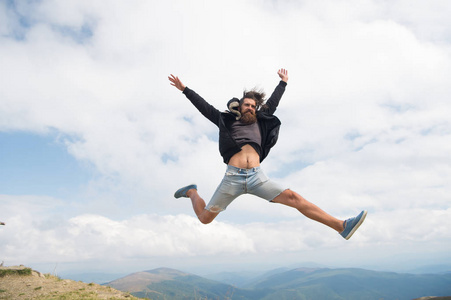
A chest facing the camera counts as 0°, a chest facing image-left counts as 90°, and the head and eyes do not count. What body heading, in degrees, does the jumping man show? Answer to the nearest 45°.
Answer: approximately 0°
